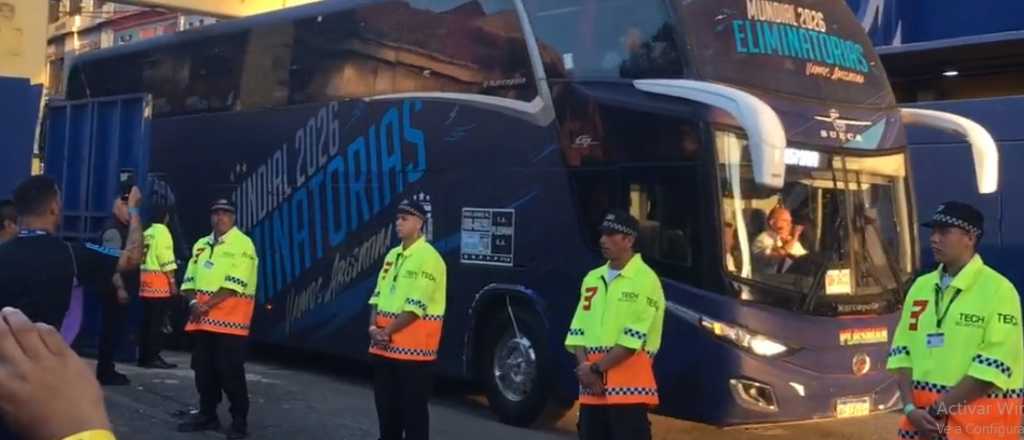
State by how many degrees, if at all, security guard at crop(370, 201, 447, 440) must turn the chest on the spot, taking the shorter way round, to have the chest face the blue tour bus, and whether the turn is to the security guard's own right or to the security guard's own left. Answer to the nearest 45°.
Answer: approximately 180°

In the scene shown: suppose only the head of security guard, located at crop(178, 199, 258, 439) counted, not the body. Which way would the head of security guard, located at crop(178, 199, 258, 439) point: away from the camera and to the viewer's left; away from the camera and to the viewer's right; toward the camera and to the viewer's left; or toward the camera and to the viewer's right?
toward the camera and to the viewer's left

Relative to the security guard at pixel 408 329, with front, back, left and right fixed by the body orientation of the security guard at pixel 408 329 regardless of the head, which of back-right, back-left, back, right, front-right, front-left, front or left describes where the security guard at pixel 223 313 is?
right

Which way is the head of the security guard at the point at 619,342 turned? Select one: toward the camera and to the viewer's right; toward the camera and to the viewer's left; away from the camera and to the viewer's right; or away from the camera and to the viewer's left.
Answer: toward the camera and to the viewer's left

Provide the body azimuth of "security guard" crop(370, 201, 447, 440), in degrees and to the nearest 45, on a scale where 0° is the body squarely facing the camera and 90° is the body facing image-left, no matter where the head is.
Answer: approximately 45°

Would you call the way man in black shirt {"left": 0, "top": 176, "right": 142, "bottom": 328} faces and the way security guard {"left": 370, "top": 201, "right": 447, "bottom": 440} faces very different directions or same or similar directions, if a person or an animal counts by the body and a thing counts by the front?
very different directions

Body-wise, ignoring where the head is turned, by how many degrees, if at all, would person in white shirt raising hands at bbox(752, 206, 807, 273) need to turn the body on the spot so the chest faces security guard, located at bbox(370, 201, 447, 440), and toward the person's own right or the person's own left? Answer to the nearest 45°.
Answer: approximately 45° to the person's own right

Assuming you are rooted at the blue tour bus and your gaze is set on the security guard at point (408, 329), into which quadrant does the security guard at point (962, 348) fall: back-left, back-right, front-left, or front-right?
front-left

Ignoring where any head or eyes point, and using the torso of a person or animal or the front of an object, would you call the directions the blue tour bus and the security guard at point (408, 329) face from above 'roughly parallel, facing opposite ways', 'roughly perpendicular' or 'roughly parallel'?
roughly perpendicular

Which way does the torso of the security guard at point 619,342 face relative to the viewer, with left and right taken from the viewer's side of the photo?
facing the viewer and to the left of the viewer

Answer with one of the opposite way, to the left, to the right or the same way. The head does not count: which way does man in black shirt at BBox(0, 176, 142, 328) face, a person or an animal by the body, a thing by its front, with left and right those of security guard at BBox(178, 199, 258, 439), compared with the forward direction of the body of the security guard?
the opposite way
